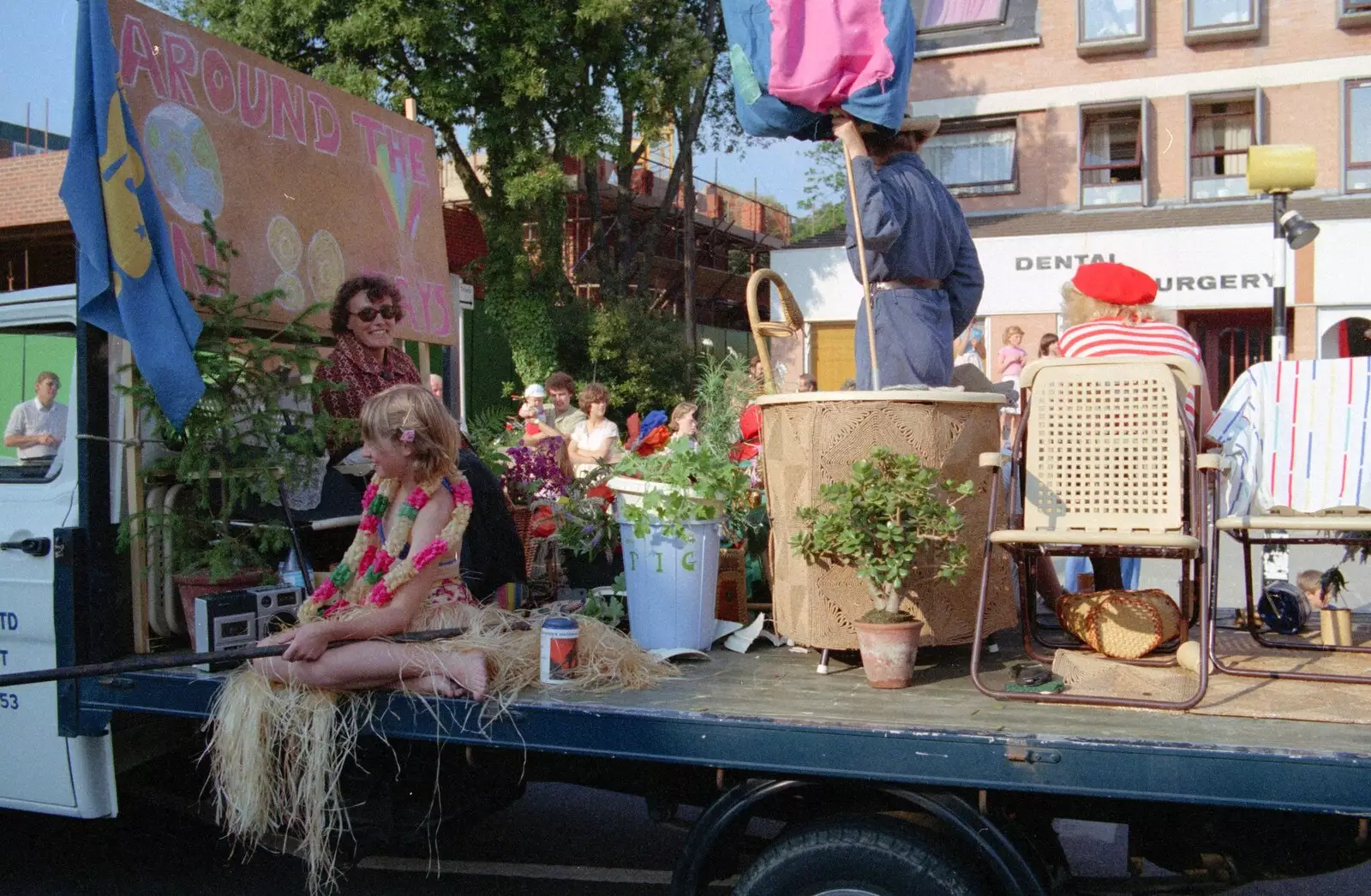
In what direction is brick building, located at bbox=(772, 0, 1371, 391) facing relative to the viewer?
toward the camera

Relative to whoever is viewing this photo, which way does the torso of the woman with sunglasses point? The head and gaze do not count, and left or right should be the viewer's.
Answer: facing the viewer and to the right of the viewer

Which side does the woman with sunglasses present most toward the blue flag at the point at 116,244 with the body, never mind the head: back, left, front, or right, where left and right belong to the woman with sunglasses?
right

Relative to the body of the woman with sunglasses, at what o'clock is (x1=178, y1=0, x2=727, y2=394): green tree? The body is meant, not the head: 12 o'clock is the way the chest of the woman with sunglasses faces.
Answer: The green tree is roughly at 8 o'clock from the woman with sunglasses.

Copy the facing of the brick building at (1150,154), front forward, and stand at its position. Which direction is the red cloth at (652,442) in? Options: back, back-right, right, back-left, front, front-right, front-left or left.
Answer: front

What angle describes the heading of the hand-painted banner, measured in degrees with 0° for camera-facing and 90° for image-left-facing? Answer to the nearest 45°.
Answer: approximately 315°

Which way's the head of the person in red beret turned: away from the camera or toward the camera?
away from the camera

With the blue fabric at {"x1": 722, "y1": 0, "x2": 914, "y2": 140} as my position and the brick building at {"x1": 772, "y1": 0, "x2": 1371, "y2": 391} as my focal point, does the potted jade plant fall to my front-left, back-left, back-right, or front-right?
back-right

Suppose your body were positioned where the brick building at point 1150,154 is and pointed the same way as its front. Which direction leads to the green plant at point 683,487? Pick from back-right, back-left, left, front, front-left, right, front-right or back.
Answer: front

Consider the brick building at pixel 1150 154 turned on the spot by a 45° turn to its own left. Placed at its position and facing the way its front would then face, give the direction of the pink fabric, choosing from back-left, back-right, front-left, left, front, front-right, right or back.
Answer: front-right

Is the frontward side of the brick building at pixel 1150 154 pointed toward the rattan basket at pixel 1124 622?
yes
